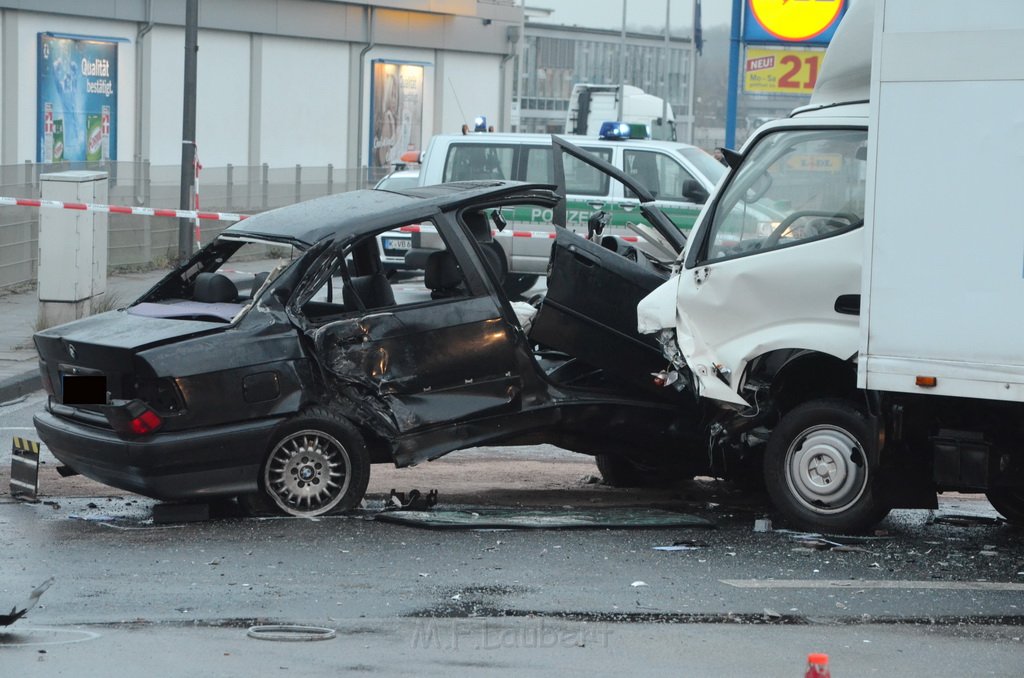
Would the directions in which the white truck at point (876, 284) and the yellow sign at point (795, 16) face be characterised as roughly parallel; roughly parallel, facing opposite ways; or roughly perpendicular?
roughly perpendicular

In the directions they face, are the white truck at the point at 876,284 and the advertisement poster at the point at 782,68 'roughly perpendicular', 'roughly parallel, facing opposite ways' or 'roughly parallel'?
roughly perpendicular

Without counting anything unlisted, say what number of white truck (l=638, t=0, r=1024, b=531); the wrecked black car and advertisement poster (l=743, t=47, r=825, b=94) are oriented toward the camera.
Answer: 1

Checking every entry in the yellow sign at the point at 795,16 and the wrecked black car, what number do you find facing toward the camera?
1

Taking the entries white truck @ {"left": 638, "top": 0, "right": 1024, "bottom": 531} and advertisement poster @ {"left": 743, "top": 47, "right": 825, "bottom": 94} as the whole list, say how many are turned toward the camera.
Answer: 1

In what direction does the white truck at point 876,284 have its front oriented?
to the viewer's left

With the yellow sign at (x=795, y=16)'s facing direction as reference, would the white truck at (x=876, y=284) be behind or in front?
in front

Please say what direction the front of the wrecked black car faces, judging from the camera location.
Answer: facing away from the viewer and to the right of the viewer

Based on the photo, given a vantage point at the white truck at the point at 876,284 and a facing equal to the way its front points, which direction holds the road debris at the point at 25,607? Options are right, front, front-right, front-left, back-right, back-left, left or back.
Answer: front-left

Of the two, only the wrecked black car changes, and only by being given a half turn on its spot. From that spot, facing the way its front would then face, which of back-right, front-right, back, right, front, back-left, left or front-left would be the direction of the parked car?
back-right
